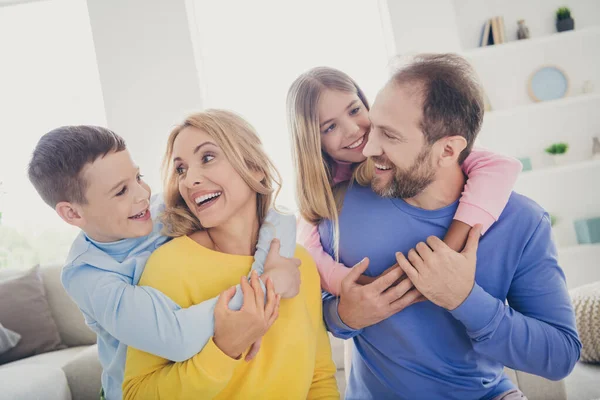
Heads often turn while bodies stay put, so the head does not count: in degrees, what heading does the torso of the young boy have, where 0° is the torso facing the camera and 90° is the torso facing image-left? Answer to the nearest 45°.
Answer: approximately 315°

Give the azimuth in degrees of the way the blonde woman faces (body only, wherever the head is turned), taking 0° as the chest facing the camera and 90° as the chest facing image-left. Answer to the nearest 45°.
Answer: approximately 0°

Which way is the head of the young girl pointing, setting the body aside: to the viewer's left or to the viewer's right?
to the viewer's right
